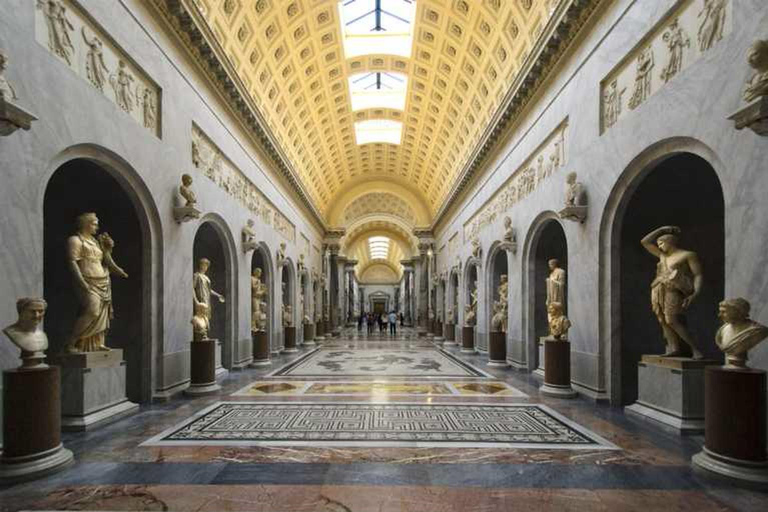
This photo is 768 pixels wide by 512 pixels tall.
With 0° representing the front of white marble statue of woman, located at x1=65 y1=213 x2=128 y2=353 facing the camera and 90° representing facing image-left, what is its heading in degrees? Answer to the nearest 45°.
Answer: approximately 315°

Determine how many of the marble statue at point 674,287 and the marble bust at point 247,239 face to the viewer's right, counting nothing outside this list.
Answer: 1

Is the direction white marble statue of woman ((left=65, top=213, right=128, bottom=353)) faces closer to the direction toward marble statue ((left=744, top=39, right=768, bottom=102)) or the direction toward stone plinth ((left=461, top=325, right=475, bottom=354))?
the marble statue

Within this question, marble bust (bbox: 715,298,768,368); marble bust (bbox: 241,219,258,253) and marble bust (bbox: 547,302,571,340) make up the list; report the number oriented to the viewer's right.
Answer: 1

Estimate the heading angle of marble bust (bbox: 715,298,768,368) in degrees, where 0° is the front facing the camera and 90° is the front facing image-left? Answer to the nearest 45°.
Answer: approximately 45°

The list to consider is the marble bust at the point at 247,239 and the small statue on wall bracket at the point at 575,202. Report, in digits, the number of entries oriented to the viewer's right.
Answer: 1

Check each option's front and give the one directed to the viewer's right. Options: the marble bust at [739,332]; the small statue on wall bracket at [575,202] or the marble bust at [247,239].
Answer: the marble bust at [247,239]

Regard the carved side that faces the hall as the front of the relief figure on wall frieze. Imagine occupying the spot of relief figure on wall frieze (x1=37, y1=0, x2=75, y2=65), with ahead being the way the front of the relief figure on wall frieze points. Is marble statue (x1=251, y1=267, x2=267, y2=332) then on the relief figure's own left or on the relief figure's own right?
on the relief figure's own left

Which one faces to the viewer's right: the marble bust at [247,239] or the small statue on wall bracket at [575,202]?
the marble bust

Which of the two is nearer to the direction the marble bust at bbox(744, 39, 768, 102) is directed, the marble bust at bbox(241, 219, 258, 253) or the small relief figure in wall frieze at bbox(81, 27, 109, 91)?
the small relief figure in wall frieze

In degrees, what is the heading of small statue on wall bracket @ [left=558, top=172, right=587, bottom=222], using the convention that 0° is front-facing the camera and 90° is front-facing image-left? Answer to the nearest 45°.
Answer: approximately 45°

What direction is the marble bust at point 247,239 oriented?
to the viewer's right
